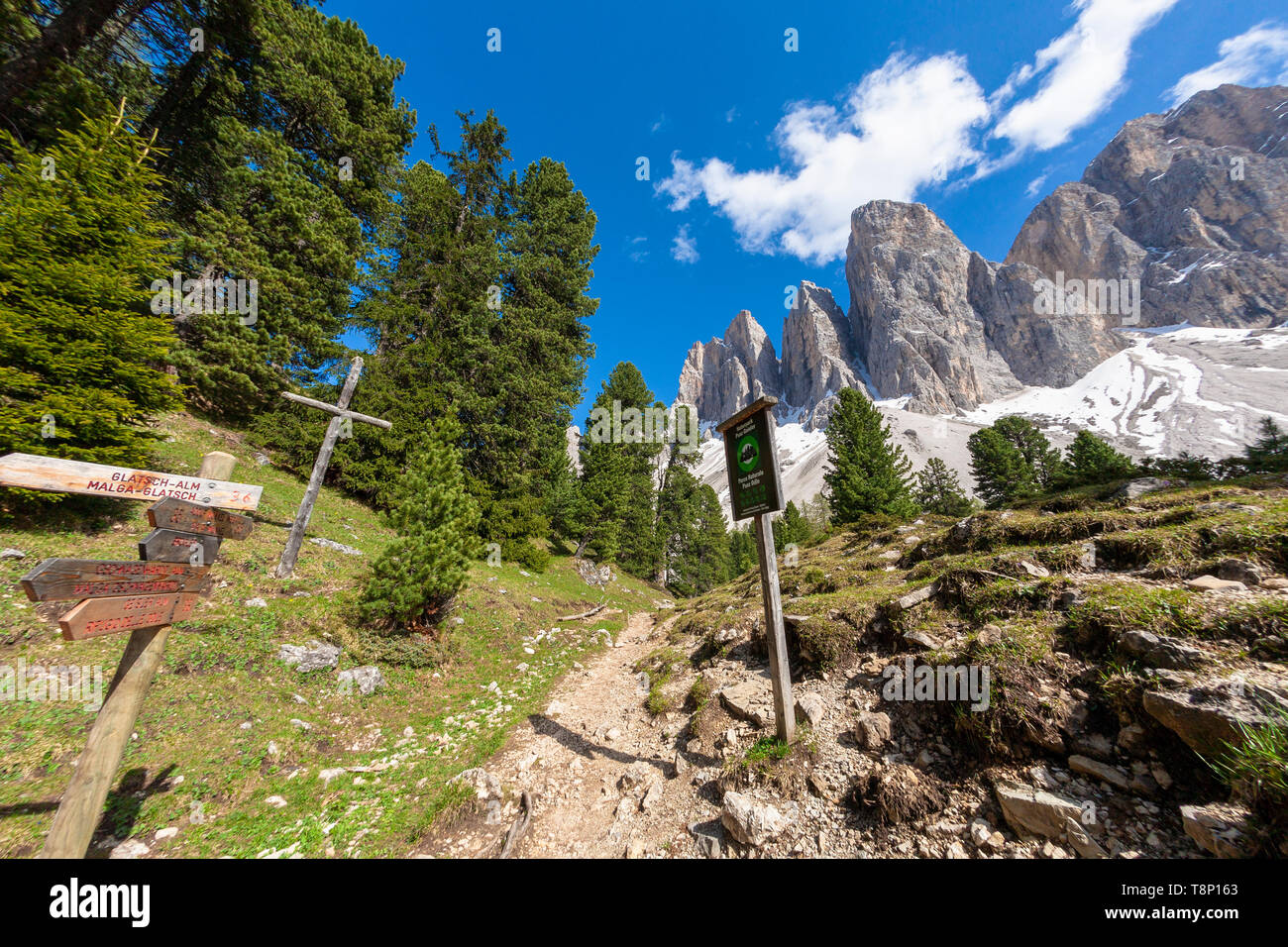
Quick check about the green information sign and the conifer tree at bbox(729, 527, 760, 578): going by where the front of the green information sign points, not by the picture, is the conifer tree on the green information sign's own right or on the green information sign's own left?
on the green information sign's own right

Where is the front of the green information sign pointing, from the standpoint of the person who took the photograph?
facing the viewer and to the left of the viewer

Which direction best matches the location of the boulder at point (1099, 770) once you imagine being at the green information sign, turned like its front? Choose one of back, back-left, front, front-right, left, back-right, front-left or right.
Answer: left

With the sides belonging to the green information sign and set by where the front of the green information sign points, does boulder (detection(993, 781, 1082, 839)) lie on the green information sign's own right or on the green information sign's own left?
on the green information sign's own left

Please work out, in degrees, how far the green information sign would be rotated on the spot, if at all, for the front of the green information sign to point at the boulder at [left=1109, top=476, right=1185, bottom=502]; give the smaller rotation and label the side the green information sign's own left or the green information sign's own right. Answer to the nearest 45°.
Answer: approximately 180°

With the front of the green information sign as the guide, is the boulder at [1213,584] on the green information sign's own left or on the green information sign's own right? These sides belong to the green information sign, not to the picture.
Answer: on the green information sign's own left

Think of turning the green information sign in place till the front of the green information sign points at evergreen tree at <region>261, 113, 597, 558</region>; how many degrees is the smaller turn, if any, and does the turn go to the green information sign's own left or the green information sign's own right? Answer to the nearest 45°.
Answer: approximately 90° to the green information sign's own right

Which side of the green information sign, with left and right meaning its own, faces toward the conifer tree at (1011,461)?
back

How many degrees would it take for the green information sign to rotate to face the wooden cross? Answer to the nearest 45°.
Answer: approximately 45° to its right

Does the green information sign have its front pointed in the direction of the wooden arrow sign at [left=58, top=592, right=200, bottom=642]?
yes
